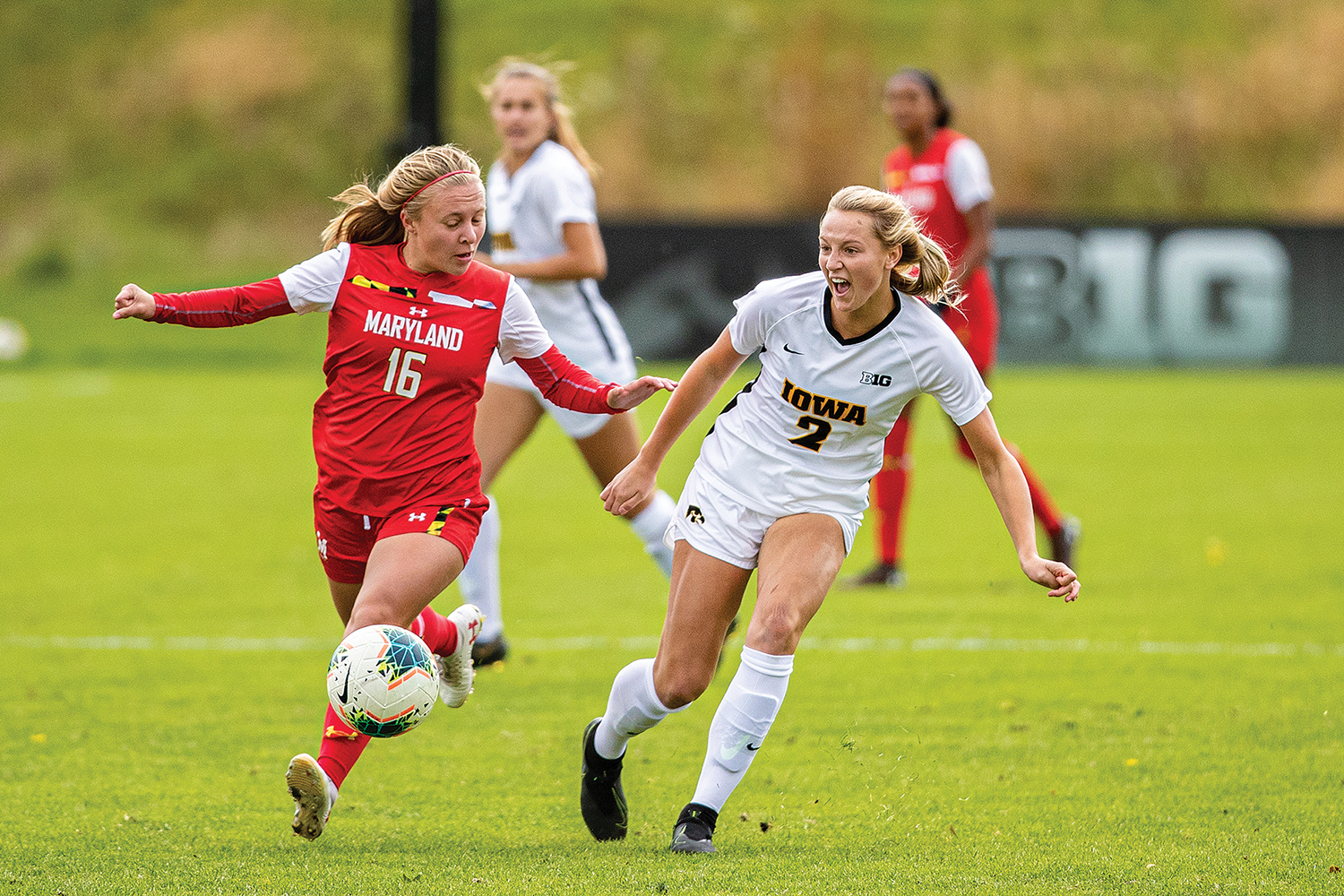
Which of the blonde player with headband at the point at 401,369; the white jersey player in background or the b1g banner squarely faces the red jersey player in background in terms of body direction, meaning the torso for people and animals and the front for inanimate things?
the b1g banner

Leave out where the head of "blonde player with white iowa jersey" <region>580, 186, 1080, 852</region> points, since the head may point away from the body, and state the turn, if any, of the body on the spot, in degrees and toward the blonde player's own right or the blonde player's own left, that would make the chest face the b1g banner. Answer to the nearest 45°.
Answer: approximately 180°

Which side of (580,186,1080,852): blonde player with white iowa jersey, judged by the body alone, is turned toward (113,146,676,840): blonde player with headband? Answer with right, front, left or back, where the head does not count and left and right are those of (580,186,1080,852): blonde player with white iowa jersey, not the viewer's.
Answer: right

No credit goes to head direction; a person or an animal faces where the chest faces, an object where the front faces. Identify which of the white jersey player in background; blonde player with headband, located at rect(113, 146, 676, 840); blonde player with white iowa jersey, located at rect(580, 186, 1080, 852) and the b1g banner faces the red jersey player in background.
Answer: the b1g banner

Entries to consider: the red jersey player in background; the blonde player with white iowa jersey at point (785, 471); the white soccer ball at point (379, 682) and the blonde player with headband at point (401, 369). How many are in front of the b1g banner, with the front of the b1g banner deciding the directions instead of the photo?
4

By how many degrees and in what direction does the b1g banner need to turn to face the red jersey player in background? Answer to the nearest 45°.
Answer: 0° — it already faces them

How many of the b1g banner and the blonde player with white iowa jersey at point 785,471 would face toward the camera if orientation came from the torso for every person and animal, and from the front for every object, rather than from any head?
2

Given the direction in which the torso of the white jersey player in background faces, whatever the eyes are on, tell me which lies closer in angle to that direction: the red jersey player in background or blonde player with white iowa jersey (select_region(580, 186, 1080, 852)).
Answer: the blonde player with white iowa jersey

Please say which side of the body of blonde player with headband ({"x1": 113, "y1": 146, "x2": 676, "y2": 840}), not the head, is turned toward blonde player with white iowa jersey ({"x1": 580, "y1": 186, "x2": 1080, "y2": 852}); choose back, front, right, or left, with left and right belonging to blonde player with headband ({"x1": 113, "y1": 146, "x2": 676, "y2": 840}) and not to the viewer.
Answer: left

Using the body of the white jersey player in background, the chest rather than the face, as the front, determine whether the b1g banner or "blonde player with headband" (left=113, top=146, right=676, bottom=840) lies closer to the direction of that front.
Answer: the blonde player with headband

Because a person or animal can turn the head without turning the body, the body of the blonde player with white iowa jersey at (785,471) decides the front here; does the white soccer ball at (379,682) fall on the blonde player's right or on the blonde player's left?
on the blonde player's right
